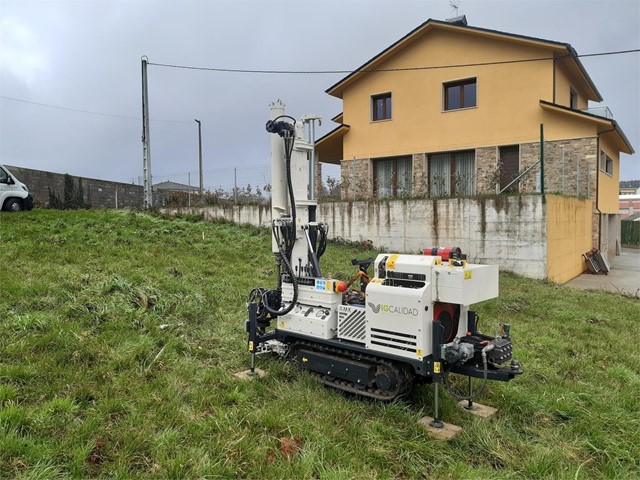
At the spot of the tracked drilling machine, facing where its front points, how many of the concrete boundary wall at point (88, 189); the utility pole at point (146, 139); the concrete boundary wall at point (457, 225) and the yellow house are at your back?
0

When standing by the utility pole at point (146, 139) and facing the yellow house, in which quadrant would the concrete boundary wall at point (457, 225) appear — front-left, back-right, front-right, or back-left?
front-right

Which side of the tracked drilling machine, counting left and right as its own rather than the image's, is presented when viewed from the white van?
front

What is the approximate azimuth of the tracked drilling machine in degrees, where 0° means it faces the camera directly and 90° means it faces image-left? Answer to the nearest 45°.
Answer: approximately 135°

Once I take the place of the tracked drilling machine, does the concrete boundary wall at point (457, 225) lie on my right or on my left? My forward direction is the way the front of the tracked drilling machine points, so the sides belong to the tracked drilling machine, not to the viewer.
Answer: on my right

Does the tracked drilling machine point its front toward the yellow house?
no

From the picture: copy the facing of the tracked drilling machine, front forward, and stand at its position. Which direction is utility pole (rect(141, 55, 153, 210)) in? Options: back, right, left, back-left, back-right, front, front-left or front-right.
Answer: front

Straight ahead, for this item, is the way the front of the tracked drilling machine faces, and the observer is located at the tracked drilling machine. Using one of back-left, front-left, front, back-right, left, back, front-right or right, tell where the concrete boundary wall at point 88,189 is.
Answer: front

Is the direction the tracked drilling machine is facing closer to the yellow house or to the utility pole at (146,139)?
the utility pole

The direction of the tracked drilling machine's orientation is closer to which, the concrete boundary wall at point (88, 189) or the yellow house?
the concrete boundary wall
